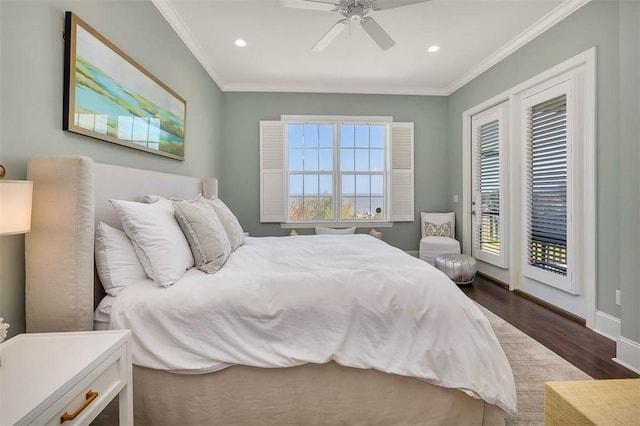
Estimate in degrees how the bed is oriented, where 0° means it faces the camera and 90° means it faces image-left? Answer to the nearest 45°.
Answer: approximately 270°

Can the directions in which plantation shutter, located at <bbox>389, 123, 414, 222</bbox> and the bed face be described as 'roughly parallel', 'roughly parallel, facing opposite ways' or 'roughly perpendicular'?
roughly perpendicular

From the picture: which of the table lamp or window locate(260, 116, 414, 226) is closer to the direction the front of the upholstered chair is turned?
the table lamp

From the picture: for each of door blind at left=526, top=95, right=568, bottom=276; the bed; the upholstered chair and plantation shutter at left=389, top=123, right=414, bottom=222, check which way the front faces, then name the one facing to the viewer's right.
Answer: the bed

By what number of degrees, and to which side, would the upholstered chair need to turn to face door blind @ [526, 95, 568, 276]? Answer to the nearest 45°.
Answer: approximately 45° to its left

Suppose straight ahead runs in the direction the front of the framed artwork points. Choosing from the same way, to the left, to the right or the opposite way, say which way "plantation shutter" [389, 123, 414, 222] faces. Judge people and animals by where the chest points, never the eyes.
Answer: to the right

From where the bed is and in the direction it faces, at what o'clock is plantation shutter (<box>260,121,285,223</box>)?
The plantation shutter is roughly at 9 o'clock from the bed.
